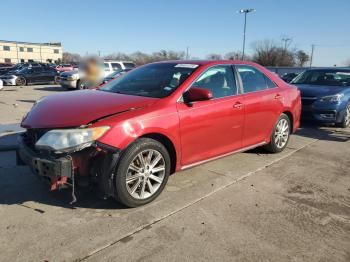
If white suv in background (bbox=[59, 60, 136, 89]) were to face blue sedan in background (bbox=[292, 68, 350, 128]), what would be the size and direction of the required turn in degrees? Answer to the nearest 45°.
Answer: approximately 90° to its left

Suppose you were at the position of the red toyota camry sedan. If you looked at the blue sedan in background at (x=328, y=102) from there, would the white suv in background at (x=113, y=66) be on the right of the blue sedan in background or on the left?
left

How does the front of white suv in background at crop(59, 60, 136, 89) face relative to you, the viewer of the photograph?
facing the viewer and to the left of the viewer

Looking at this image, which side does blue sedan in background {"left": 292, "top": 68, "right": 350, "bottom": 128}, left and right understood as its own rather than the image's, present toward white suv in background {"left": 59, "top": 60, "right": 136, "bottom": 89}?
right

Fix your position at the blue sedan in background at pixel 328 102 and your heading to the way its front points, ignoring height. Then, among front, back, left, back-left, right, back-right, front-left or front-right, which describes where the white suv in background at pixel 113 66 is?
right

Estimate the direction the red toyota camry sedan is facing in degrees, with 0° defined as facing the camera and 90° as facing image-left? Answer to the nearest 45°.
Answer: approximately 45°

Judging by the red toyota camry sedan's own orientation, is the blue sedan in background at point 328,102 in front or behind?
behind

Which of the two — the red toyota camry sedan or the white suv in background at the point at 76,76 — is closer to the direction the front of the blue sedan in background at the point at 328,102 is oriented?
the red toyota camry sedan
